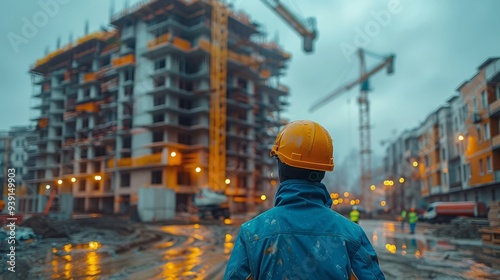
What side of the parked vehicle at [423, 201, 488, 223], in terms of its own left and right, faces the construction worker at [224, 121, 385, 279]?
left

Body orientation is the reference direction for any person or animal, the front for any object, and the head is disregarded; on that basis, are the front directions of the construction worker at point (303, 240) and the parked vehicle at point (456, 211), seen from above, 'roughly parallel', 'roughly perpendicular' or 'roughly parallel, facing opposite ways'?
roughly perpendicular

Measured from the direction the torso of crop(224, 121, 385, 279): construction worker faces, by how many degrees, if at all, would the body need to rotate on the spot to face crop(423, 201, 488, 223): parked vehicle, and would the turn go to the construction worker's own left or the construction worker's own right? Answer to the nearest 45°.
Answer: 0° — they already face it

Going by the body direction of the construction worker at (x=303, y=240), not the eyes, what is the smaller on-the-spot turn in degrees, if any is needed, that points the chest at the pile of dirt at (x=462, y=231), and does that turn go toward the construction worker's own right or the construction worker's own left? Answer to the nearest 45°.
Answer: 0° — they already face it

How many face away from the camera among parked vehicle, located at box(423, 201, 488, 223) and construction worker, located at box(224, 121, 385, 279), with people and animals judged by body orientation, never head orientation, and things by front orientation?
1

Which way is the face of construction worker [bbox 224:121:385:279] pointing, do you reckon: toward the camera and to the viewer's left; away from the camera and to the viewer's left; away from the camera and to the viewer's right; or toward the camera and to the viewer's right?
away from the camera and to the viewer's left

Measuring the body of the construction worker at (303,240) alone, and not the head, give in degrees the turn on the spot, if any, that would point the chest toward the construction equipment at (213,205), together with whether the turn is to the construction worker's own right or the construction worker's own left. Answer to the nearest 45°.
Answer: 0° — they already face it

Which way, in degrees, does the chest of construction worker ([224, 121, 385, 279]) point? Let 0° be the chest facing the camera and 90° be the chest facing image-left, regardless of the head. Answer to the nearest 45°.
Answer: approximately 180°

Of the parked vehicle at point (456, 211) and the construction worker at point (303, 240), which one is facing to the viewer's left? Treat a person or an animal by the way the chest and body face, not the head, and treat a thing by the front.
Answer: the parked vehicle

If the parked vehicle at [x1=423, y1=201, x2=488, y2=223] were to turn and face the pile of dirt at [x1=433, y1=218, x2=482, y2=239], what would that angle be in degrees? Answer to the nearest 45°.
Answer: approximately 90° to its left

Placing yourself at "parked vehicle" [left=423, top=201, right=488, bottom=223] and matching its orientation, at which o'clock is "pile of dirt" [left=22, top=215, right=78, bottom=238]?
The pile of dirt is roughly at 10 o'clock from the parked vehicle.

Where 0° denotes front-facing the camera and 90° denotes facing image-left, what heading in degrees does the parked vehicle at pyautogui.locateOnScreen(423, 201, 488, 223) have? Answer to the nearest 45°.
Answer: approximately 90°
